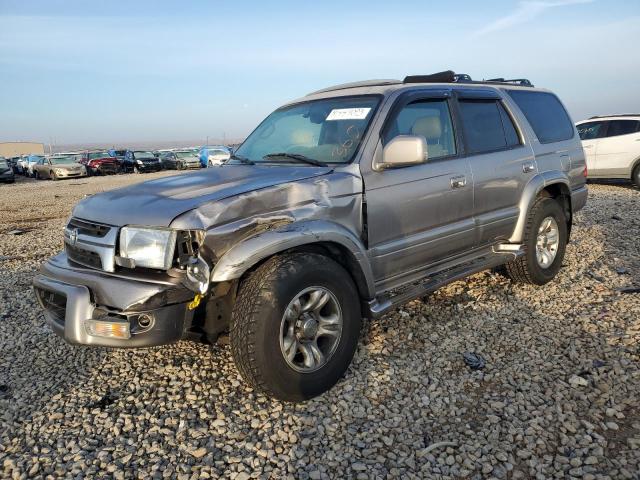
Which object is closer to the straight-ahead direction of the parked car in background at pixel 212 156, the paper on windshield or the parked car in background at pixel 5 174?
the paper on windshield

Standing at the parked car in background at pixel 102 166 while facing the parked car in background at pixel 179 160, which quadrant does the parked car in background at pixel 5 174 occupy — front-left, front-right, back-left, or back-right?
back-right

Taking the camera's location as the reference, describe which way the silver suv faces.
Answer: facing the viewer and to the left of the viewer

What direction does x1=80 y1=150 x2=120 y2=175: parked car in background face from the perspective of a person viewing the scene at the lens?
facing the viewer and to the right of the viewer

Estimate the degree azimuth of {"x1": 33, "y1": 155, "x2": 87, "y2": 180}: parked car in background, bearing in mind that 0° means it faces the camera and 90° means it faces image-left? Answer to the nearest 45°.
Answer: approximately 315°

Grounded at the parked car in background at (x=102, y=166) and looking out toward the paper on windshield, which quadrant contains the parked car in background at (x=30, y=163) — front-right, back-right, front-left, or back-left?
back-right

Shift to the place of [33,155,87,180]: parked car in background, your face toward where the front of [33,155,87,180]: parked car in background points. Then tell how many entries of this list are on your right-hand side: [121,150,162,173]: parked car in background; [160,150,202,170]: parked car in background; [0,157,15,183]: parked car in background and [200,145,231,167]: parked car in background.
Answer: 1

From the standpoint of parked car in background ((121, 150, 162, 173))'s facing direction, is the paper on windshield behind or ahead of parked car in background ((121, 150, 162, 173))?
ahead
